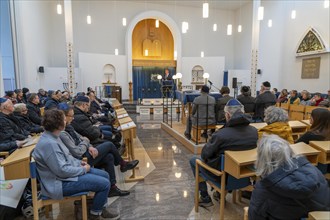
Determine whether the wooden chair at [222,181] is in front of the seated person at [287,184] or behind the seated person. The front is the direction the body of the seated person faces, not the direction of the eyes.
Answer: in front

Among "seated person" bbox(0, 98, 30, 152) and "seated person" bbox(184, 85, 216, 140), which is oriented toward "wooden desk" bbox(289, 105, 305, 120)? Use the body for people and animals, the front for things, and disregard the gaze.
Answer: "seated person" bbox(0, 98, 30, 152)

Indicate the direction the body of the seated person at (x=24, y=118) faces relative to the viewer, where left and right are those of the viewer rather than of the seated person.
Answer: facing to the right of the viewer

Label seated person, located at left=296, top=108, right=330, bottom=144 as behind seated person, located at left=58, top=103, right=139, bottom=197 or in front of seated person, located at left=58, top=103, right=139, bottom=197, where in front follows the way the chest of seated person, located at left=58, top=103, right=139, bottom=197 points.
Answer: in front

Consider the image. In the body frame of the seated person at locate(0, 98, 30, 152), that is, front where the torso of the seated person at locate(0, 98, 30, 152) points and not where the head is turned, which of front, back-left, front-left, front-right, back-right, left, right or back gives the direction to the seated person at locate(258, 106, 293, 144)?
front-right

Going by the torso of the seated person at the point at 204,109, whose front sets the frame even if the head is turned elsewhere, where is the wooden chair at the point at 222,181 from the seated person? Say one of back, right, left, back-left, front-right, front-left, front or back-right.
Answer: back-left

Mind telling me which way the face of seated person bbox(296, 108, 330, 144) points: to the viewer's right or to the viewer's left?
to the viewer's left

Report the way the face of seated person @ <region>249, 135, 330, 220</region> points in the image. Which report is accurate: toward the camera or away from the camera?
away from the camera

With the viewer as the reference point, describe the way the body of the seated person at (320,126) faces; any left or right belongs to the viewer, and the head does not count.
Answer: facing away from the viewer and to the left of the viewer

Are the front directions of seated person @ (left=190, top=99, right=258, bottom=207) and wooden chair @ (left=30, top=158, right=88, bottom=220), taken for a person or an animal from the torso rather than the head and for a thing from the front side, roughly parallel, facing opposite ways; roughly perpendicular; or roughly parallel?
roughly perpendicular

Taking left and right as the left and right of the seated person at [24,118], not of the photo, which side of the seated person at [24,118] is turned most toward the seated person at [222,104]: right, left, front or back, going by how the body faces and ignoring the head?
front

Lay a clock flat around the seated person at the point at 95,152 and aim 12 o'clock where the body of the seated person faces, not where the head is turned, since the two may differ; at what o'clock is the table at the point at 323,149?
The table is roughly at 1 o'clock from the seated person.

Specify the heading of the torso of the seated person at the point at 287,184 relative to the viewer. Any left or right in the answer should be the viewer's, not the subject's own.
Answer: facing away from the viewer and to the left of the viewer
